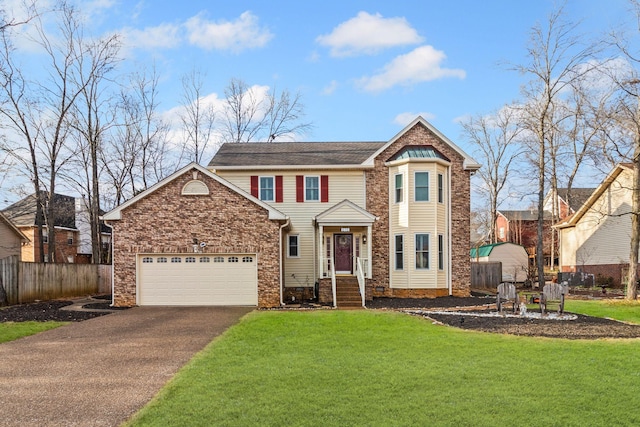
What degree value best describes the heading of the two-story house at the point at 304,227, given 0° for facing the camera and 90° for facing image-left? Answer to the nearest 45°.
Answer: approximately 0°

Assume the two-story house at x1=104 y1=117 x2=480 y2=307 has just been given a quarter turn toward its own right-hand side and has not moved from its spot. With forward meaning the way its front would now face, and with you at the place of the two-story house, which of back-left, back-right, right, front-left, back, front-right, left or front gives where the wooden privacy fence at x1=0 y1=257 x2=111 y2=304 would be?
front

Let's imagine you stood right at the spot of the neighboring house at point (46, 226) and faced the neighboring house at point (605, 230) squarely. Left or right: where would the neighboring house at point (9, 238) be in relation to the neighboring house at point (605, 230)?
right

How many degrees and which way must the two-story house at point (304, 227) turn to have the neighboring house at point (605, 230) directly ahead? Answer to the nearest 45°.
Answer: approximately 135° to its left
